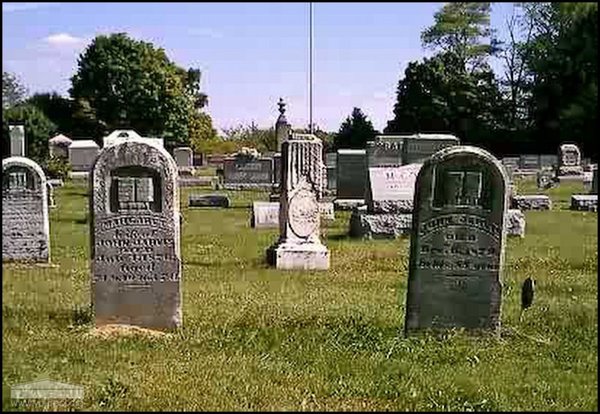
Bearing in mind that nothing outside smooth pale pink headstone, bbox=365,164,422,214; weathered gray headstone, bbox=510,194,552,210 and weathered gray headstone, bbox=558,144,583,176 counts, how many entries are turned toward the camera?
3

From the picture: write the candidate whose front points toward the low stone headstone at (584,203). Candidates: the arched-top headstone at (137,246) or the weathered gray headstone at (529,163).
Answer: the weathered gray headstone

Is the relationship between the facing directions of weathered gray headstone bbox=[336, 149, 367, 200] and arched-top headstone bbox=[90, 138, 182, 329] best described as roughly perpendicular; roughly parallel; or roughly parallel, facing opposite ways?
roughly parallel

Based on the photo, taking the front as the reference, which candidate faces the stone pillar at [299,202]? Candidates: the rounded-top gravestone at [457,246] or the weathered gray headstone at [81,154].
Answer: the weathered gray headstone

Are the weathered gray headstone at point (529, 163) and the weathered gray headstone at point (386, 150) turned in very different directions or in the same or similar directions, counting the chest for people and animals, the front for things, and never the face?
same or similar directions

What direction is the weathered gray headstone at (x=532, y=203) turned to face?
toward the camera

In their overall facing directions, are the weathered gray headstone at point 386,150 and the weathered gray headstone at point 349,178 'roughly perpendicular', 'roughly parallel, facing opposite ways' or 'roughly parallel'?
roughly parallel

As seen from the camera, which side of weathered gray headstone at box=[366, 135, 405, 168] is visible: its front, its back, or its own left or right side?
front

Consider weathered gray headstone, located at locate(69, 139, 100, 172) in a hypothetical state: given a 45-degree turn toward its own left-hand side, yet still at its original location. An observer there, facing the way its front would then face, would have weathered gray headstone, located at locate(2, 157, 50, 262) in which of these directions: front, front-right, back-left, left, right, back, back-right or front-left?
front-right

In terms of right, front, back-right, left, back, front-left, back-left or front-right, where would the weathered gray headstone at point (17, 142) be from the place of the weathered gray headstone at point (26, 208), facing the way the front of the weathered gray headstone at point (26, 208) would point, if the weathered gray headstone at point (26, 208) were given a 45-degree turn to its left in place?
back-left

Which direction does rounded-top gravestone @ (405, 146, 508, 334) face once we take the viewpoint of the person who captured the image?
facing the viewer

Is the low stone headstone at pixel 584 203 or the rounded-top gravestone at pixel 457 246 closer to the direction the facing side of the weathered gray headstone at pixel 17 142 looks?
the rounded-top gravestone

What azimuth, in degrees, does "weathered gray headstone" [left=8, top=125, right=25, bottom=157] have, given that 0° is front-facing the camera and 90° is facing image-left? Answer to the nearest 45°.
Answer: approximately 0°

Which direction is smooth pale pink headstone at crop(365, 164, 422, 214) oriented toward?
toward the camera

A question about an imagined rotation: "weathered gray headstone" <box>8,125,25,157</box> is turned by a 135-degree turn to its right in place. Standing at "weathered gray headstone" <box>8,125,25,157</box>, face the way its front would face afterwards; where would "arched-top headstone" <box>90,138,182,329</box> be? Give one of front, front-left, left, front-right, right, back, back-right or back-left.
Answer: back-left

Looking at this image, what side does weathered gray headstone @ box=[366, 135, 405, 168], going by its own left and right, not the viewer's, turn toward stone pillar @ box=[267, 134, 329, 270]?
front

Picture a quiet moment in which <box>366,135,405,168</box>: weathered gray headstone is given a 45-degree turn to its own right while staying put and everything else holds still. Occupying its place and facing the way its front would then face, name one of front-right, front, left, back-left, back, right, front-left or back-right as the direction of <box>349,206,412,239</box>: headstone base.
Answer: front-left

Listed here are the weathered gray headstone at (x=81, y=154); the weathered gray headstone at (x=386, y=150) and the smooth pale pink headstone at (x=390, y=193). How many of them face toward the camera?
3

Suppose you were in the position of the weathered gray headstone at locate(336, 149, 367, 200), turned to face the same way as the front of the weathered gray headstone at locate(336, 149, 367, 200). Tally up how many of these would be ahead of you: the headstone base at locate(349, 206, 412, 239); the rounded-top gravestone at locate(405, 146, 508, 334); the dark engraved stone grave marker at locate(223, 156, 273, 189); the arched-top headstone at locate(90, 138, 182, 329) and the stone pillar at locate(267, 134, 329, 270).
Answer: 4
